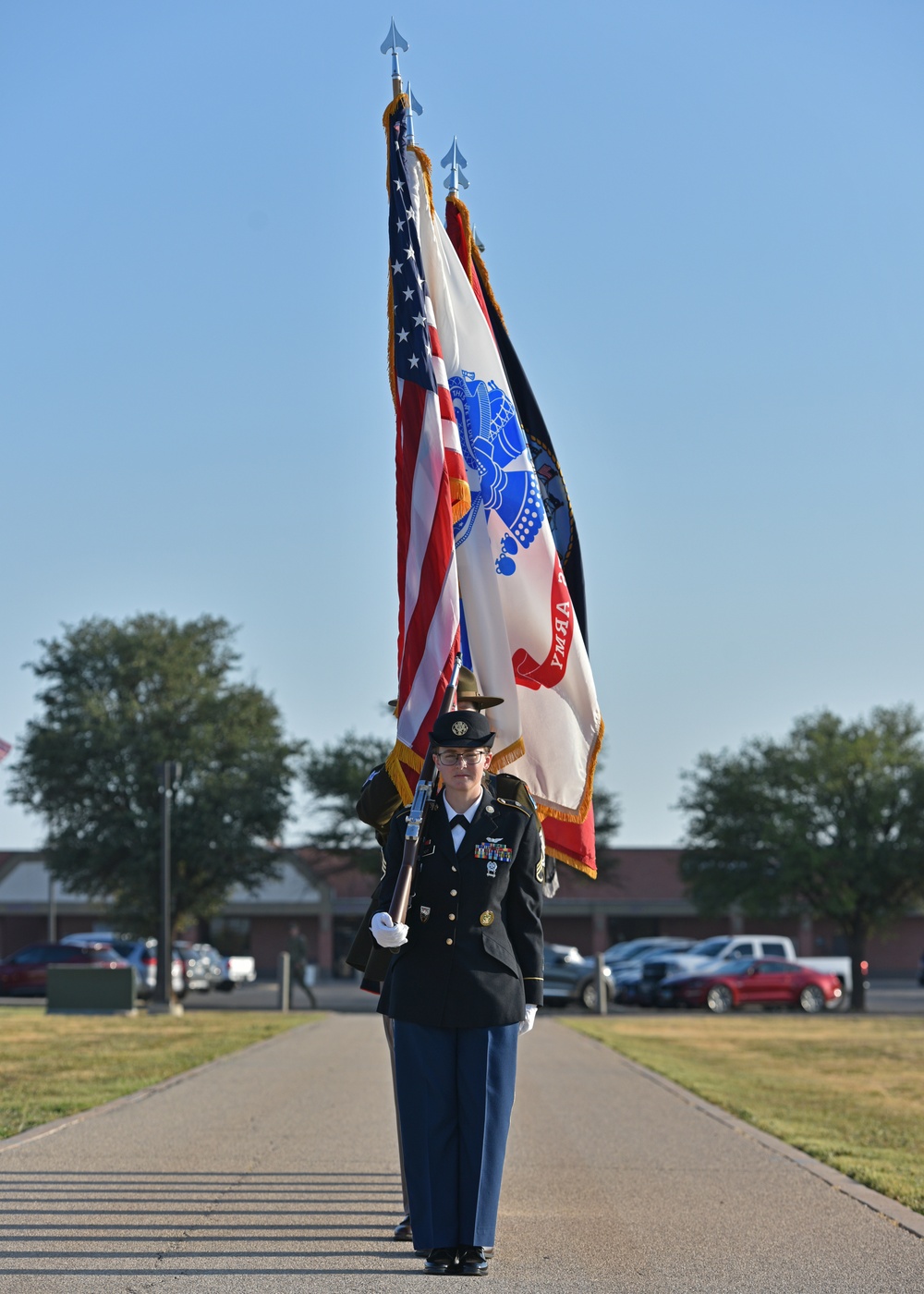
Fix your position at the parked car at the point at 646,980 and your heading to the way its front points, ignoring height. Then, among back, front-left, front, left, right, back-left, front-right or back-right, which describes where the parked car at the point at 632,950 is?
back-right

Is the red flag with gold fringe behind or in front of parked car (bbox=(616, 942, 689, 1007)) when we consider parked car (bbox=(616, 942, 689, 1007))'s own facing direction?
in front

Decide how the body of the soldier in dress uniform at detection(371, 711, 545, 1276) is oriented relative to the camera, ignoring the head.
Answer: toward the camera

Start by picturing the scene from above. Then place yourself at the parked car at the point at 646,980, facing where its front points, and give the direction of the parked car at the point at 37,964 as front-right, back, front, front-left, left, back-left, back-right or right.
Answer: front-right

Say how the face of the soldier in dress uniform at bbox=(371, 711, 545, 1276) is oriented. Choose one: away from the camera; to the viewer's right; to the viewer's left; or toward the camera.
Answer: toward the camera

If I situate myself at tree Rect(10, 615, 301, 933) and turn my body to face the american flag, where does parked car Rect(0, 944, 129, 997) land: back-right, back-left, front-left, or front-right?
front-right

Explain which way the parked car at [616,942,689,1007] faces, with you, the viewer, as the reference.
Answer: facing the viewer and to the left of the viewer

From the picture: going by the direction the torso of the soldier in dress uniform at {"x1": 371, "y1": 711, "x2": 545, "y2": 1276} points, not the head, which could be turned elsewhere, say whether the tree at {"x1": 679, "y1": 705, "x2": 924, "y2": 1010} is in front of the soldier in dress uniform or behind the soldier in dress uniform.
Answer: behind

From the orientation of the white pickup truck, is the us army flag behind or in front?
in front

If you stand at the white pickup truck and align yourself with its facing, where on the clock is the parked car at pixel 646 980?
The parked car is roughly at 12 o'clock from the white pickup truck.

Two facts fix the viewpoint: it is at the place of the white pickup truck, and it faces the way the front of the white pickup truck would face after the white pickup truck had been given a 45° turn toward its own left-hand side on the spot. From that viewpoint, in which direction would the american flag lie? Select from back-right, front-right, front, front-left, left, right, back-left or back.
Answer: front

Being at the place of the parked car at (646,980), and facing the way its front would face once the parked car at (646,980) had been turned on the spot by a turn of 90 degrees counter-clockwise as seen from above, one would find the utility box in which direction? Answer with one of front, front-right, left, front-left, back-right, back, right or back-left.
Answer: right

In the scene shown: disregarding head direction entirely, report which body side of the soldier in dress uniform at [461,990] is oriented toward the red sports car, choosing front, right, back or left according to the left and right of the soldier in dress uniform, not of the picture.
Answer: back

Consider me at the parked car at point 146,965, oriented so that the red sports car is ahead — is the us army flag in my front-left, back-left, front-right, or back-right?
front-right

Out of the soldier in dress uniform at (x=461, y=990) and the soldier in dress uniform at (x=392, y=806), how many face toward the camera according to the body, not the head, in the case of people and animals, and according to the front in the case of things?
2
